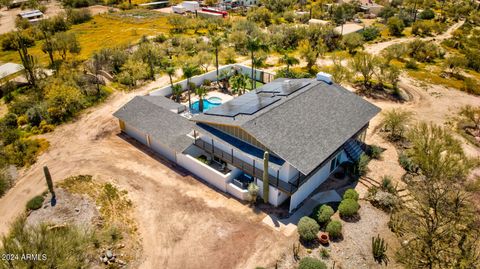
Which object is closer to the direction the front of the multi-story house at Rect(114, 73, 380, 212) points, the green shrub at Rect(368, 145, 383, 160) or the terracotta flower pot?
the terracotta flower pot

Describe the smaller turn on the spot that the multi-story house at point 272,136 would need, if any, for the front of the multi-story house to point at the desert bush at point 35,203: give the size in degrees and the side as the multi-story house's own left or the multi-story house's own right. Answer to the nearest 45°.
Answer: approximately 45° to the multi-story house's own right

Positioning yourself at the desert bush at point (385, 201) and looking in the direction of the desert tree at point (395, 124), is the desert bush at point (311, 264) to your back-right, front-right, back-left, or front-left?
back-left

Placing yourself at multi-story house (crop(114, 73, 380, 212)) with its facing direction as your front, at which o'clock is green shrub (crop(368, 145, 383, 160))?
The green shrub is roughly at 7 o'clock from the multi-story house.

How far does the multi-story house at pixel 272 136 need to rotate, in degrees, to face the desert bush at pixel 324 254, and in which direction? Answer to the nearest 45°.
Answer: approximately 45° to its left

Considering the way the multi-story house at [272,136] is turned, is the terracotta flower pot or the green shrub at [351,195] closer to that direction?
the terracotta flower pot

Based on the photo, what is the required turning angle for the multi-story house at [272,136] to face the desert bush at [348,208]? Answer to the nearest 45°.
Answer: approximately 90° to its left

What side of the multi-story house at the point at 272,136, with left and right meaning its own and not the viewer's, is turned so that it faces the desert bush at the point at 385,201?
left

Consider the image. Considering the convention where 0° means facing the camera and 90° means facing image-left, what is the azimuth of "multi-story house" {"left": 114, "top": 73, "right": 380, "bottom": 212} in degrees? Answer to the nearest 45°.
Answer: approximately 45°
